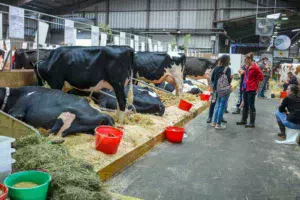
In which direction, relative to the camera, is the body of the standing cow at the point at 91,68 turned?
to the viewer's left

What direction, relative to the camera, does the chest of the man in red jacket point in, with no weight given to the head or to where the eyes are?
to the viewer's left
